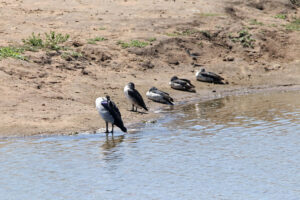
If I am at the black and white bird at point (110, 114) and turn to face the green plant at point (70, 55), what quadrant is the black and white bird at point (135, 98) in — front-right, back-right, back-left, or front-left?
front-right

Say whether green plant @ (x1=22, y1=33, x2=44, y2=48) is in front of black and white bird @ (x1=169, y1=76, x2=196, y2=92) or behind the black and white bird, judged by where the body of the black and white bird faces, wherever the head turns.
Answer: in front

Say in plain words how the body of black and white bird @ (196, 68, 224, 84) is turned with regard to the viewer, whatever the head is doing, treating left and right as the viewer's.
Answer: facing to the left of the viewer

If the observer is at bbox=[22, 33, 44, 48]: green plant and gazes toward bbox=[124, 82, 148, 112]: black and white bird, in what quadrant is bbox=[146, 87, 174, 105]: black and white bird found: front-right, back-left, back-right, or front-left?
front-left

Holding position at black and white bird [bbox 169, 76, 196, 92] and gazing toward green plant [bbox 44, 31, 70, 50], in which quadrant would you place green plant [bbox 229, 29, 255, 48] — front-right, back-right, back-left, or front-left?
front-right

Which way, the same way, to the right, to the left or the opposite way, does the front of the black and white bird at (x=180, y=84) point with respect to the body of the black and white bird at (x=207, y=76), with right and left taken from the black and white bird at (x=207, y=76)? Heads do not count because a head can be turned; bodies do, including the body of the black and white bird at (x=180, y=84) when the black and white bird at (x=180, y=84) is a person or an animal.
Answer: the same way

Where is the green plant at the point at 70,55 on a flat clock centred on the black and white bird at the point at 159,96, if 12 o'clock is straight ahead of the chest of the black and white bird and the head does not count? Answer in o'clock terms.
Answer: The green plant is roughly at 1 o'clock from the black and white bird.

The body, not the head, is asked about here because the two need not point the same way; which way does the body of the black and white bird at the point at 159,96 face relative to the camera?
to the viewer's left

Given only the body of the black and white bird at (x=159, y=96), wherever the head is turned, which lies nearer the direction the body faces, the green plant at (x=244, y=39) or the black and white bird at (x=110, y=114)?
the black and white bird

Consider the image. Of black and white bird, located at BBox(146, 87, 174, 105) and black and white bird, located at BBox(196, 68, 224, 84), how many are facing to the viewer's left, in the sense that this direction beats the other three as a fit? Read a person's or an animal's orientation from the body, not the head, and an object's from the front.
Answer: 2

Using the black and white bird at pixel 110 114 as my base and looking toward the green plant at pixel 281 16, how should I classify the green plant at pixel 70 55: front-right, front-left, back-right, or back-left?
front-left

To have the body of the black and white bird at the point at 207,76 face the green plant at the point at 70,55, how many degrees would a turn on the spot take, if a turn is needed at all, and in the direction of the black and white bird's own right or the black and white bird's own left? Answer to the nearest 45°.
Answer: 0° — it already faces it

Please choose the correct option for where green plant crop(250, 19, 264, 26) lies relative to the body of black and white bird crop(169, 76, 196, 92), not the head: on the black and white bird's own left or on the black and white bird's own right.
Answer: on the black and white bird's own right

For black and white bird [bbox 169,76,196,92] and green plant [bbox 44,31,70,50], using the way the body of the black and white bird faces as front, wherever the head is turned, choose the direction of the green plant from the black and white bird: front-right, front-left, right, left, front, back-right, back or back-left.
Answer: front

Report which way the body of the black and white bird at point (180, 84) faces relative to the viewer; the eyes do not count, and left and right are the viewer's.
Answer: facing to the left of the viewer

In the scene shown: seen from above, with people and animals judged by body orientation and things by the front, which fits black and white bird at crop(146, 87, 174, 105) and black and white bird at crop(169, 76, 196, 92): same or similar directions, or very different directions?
same or similar directions

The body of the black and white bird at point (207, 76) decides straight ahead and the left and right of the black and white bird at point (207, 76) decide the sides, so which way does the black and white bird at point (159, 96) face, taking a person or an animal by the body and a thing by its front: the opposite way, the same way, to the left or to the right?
the same way
